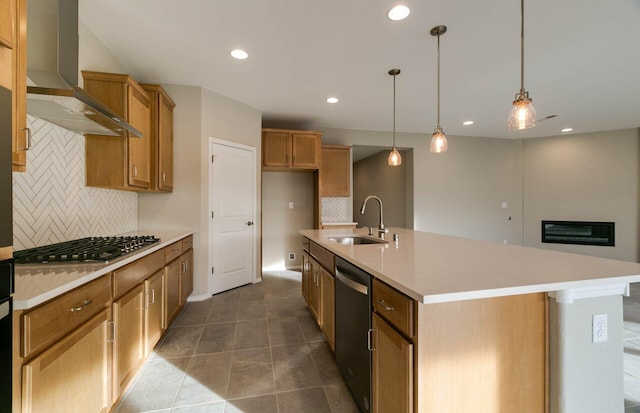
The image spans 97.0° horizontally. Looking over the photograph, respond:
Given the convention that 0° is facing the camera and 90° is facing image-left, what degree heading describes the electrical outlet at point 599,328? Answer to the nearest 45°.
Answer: approximately 315°

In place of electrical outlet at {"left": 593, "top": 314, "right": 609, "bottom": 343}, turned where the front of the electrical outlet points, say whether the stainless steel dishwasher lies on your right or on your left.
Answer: on your right

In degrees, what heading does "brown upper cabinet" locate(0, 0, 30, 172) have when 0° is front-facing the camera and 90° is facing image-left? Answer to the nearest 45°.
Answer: approximately 315°

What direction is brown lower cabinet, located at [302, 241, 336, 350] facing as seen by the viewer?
to the viewer's left

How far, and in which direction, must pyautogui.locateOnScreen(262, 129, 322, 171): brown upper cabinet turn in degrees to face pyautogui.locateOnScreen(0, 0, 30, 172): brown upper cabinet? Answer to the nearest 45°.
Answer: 0° — it already faces it

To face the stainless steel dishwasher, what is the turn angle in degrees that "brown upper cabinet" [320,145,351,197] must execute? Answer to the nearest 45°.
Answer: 0° — it already faces it

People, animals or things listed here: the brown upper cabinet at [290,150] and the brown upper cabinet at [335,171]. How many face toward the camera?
2

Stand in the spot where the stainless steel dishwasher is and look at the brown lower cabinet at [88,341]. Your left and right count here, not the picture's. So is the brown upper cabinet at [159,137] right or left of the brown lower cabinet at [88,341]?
right

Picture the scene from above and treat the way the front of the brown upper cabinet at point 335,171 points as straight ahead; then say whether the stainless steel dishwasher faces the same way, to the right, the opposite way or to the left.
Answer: to the right

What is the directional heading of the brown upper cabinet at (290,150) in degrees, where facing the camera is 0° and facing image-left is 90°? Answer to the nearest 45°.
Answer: approximately 0°

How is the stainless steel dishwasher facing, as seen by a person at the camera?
facing to the left of the viewer
